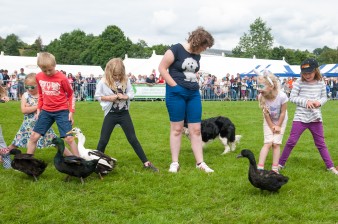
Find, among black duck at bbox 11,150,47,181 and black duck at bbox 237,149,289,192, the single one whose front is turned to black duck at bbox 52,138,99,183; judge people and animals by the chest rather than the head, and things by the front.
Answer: black duck at bbox 237,149,289,192

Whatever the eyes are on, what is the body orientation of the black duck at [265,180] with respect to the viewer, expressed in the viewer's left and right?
facing to the left of the viewer

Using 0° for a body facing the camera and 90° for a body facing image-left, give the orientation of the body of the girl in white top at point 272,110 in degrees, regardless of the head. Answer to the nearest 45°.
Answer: approximately 45°

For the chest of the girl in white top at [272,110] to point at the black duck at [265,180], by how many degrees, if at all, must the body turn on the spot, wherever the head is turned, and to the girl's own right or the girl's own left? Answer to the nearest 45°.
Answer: approximately 45° to the girl's own left

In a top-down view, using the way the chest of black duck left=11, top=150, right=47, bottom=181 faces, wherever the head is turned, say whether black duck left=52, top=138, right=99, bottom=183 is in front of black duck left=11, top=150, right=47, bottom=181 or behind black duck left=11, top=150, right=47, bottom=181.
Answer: behind

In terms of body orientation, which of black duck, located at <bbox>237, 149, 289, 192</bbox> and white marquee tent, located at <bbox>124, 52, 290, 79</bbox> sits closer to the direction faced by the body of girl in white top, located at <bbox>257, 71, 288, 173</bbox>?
the black duck

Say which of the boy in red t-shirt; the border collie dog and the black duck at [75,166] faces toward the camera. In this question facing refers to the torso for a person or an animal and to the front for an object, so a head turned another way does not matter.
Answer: the boy in red t-shirt

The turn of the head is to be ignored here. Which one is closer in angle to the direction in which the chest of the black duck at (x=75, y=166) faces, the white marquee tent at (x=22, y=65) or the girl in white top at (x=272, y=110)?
the white marquee tent

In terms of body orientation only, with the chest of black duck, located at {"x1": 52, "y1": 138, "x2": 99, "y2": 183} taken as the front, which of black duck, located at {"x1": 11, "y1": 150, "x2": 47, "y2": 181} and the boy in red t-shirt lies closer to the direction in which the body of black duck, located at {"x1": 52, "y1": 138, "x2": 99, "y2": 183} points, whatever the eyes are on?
the black duck

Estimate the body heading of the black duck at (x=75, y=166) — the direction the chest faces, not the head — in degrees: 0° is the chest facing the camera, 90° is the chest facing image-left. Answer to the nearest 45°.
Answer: approximately 90°
